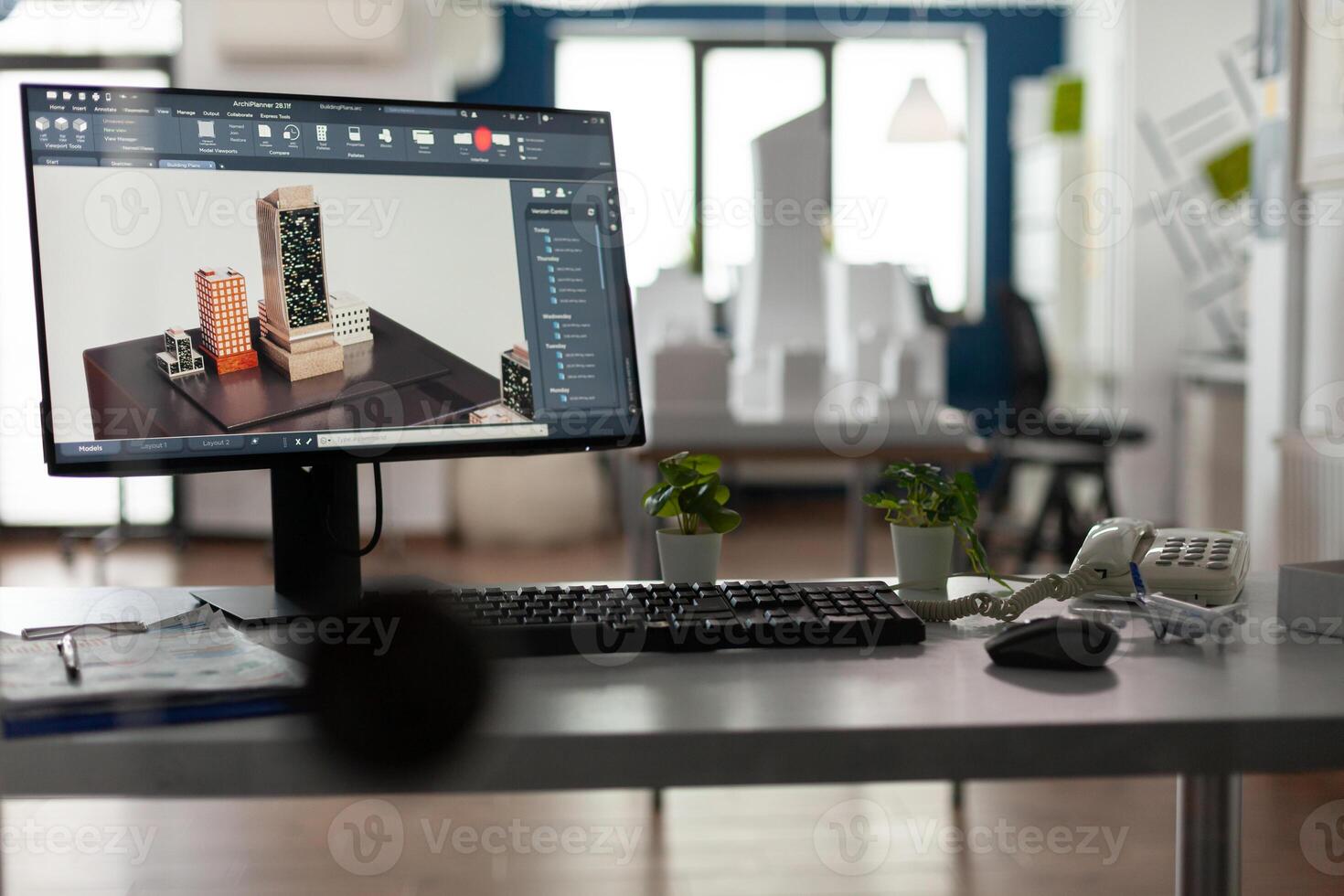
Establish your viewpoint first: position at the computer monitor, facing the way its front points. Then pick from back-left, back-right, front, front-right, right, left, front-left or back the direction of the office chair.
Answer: left

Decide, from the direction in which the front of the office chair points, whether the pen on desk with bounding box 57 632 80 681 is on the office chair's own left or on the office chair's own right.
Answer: on the office chair's own right

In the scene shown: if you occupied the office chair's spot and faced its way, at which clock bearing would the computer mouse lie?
The computer mouse is roughly at 3 o'clock from the office chair.

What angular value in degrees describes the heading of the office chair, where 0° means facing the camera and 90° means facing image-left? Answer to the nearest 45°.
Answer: approximately 270°

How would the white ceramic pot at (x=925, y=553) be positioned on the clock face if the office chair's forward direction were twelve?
The white ceramic pot is roughly at 3 o'clock from the office chair.

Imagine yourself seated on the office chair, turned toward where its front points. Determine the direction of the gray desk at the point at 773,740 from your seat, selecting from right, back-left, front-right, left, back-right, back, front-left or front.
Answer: right

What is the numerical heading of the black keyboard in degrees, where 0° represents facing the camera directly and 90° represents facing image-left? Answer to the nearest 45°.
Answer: approximately 0°

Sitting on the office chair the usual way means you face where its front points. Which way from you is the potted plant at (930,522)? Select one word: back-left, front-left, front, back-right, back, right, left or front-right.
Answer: right

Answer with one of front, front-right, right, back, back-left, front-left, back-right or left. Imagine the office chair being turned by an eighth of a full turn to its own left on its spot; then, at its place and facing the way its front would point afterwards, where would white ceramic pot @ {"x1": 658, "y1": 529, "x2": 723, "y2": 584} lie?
back-right

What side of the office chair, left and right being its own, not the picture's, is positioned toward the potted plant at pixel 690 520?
right

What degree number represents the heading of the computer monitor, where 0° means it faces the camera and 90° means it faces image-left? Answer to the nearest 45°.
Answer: approximately 315°

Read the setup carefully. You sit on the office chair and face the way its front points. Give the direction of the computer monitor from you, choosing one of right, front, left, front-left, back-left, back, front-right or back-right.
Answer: right
